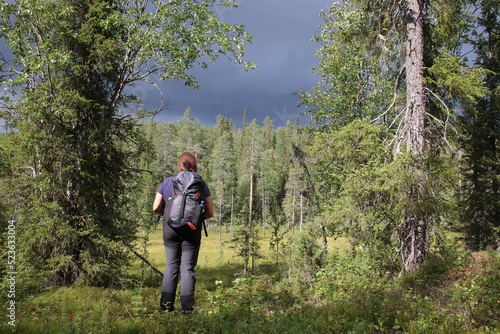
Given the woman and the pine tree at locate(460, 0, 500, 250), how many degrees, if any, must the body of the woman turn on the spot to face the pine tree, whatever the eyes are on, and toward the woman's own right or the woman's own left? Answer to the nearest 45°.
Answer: approximately 45° to the woman's own right

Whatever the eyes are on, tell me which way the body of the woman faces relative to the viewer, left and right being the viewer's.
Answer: facing away from the viewer

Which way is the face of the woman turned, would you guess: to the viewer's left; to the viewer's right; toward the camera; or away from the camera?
away from the camera

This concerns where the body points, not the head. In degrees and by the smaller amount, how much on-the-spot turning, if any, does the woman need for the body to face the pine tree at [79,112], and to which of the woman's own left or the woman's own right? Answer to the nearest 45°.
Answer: approximately 45° to the woman's own left
